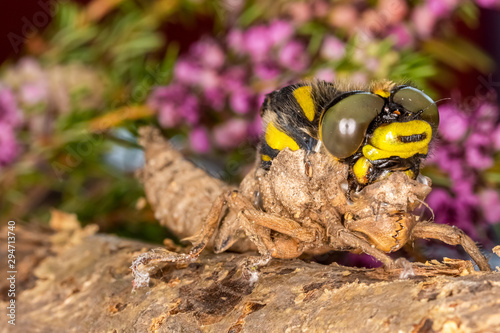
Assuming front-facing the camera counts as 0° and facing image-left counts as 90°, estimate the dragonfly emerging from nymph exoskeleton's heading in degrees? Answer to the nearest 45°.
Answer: approximately 315°
